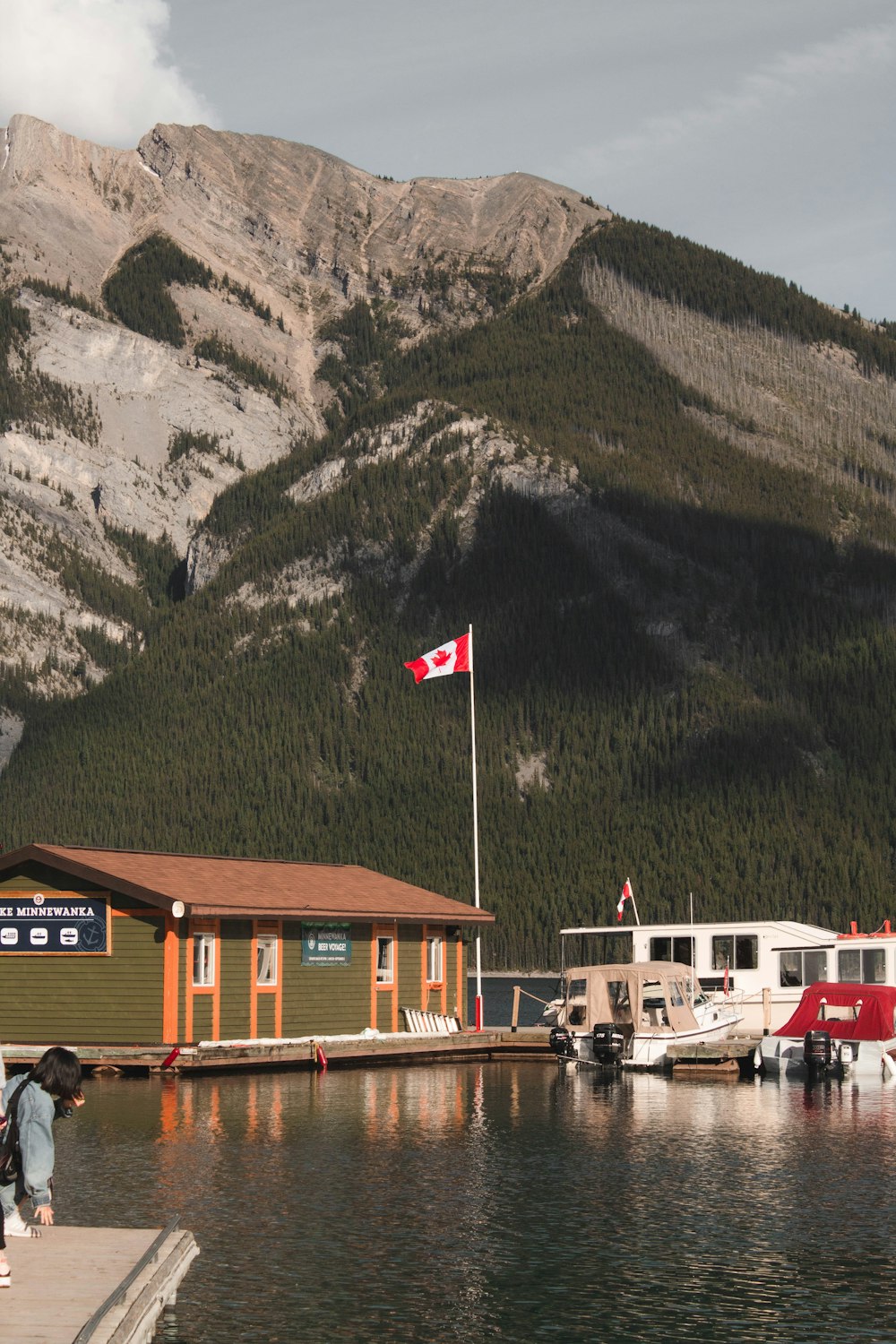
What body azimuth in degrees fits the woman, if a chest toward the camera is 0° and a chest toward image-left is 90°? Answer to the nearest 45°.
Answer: approximately 270°
